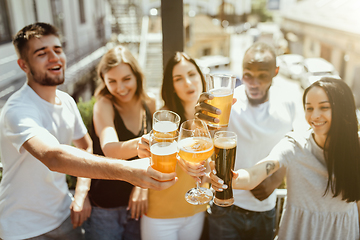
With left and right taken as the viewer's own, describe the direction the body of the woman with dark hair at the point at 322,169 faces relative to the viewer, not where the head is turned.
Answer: facing the viewer and to the left of the viewer

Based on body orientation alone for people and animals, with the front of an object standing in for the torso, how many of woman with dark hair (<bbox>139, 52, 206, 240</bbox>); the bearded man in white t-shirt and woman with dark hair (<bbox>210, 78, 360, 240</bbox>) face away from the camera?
0

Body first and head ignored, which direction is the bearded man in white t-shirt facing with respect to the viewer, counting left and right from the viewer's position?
facing the viewer and to the right of the viewer

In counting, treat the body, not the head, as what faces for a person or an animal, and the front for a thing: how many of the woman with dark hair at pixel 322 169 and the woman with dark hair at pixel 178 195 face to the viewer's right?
0

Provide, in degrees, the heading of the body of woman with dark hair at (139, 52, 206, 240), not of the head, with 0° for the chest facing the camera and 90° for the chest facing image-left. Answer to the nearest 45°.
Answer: approximately 0°

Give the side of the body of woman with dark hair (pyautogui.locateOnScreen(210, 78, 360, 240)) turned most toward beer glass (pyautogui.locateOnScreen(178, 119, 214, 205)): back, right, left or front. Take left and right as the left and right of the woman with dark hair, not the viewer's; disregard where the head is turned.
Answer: front

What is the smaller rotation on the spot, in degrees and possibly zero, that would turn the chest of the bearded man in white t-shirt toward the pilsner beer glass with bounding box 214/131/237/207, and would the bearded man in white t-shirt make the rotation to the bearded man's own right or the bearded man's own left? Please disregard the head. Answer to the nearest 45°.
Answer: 0° — they already face it

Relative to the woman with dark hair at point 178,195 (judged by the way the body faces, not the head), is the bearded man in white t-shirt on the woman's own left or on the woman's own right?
on the woman's own right

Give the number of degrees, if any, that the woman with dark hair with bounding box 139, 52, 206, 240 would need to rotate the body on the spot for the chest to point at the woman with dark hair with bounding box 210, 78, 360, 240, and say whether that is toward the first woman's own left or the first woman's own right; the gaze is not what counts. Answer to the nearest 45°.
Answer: approximately 90° to the first woman's own left

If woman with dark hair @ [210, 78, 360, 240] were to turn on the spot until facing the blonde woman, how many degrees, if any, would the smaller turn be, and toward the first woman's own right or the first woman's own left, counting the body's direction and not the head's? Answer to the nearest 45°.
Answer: approximately 45° to the first woman's own right

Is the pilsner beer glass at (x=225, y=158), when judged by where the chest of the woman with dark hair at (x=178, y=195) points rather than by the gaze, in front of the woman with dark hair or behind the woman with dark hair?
in front

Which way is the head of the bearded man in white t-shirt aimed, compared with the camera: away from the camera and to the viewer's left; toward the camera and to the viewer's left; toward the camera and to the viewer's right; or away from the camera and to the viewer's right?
toward the camera and to the viewer's right
